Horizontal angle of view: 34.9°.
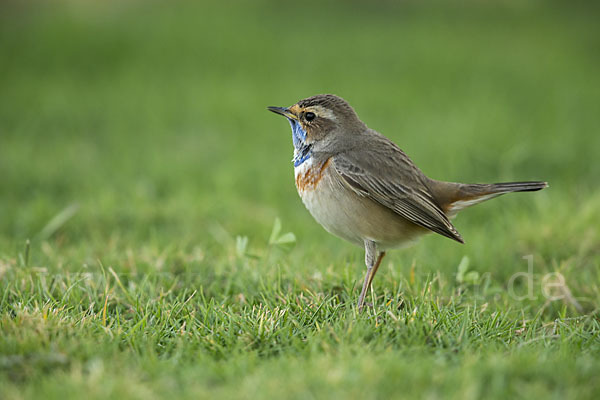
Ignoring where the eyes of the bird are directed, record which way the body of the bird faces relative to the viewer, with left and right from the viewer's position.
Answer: facing to the left of the viewer
